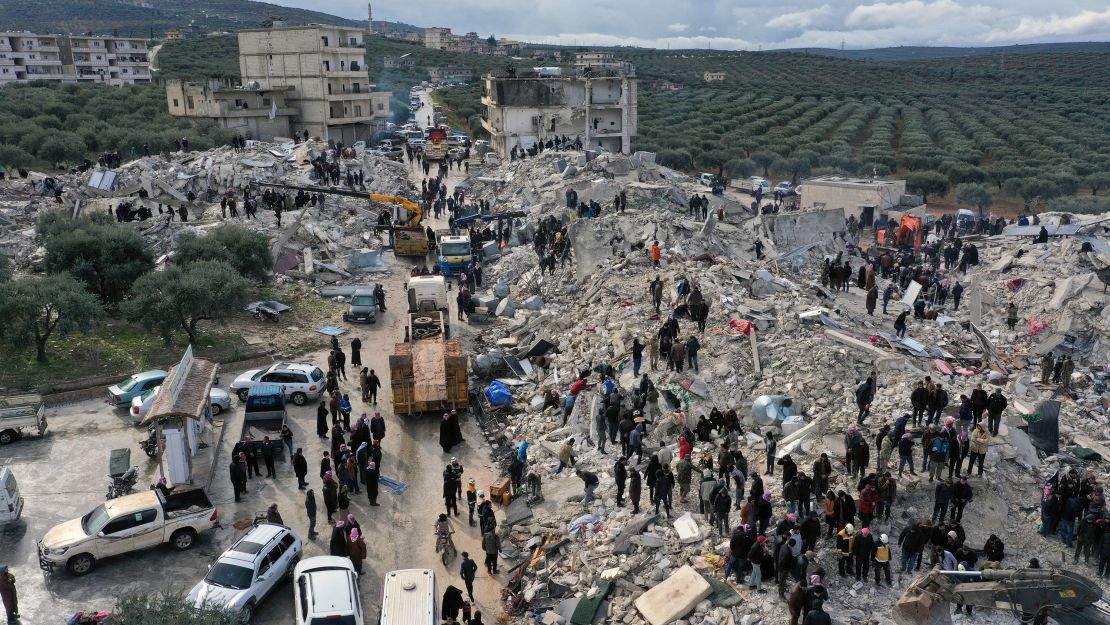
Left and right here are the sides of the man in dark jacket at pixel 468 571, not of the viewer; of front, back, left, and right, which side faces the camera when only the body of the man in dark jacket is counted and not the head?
back

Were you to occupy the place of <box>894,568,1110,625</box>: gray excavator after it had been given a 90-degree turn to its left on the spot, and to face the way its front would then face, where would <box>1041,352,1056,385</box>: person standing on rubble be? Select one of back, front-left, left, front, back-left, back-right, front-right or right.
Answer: back

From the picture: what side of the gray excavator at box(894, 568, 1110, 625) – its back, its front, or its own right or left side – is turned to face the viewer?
left

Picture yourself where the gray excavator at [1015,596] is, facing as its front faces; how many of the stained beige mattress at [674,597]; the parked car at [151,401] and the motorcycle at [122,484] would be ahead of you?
3

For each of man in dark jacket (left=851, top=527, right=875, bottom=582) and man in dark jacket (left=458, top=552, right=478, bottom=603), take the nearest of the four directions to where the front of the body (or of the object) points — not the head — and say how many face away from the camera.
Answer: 2

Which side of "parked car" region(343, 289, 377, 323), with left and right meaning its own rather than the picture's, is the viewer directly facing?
front

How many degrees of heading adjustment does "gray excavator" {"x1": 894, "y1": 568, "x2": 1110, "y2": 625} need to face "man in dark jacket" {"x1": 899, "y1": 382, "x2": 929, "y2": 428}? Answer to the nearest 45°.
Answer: approximately 90° to its right

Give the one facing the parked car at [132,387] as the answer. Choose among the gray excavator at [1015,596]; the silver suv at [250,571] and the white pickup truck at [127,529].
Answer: the gray excavator

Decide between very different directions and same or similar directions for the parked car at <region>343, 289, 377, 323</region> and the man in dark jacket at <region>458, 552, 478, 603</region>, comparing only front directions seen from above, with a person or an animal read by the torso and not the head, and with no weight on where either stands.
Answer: very different directions

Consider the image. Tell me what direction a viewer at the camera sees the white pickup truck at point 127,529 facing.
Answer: facing the viewer and to the left of the viewer

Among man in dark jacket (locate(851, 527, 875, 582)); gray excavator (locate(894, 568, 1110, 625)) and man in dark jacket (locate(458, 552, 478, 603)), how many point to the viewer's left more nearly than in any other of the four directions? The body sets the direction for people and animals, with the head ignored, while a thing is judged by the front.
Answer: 1
